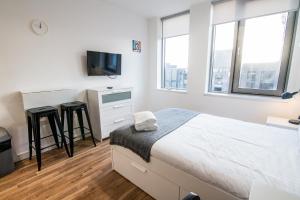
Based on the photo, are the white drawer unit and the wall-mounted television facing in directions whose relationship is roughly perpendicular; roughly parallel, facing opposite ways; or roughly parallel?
roughly parallel

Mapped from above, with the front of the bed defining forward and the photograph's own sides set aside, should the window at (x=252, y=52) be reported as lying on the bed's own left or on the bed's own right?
on the bed's own right

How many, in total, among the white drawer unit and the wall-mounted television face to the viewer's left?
0

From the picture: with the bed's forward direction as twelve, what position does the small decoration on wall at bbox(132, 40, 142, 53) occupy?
The small decoration on wall is roughly at 12 o'clock from the bed.

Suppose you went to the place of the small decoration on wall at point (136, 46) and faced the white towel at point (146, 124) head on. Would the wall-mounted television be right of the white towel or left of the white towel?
right

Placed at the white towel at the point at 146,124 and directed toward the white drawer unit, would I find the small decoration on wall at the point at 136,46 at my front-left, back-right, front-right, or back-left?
front-right

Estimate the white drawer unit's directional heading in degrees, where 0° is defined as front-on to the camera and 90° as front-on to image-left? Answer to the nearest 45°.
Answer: approximately 315°

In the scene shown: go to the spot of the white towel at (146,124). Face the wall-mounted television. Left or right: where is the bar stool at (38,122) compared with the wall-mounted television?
left

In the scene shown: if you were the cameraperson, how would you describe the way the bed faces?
facing away from the viewer and to the left of the viewer

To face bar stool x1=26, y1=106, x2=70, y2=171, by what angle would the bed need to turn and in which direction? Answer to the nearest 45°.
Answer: approximately 45° to its left
